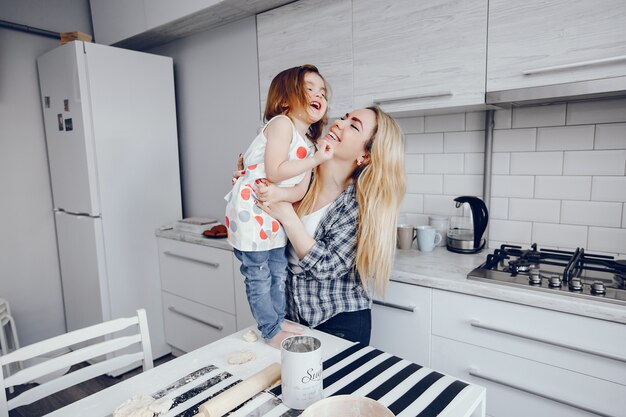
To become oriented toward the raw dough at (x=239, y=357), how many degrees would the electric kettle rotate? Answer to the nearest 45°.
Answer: approximately 45° to its left

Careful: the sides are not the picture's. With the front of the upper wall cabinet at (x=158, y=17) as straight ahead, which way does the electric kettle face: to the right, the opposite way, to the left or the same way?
to the right

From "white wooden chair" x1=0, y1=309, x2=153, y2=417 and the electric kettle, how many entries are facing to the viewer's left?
1

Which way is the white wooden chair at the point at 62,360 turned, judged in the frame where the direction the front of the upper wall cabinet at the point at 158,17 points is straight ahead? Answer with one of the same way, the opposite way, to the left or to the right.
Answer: to the left

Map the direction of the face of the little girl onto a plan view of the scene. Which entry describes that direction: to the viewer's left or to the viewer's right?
to the viewer's right

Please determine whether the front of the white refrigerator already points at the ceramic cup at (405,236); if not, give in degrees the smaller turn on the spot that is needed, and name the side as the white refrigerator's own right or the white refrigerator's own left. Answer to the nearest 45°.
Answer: approximately 90° to the white refrigerator's own left

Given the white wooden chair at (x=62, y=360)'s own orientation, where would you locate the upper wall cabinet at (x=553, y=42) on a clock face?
The upper wall cabinet is roughly at 11 o'clock from the white wooden chair.

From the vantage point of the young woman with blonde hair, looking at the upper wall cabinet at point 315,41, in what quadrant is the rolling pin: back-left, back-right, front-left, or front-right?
back-left

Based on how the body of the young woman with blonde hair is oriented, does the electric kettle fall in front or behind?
behind
